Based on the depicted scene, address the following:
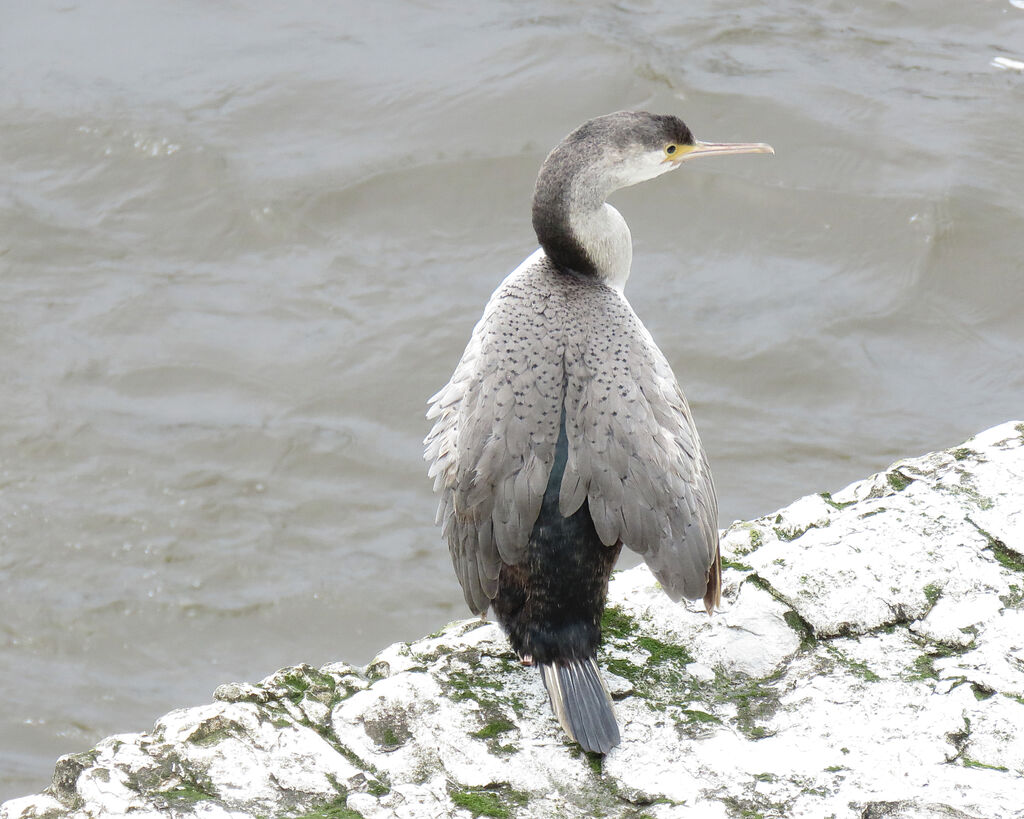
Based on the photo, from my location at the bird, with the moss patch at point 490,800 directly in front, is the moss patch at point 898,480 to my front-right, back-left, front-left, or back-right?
back-left

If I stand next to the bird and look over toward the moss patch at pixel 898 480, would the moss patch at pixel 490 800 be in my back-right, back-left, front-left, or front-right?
back-right

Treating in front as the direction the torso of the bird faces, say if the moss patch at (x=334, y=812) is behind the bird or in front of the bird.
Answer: behind

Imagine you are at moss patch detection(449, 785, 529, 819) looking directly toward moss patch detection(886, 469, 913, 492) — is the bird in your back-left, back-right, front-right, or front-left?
front-left

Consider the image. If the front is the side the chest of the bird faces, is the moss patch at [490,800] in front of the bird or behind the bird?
behind

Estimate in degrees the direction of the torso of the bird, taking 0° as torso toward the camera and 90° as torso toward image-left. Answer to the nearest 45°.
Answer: approximately 180°

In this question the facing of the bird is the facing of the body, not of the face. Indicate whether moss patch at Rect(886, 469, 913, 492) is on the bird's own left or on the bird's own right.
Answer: on the bird's own right
